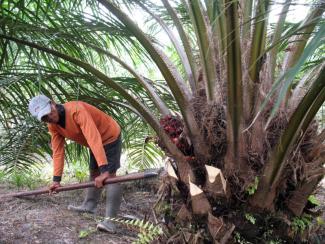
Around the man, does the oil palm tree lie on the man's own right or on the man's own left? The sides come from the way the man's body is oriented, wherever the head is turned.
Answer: on the man's own left

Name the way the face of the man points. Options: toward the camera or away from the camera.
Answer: toward the camera
